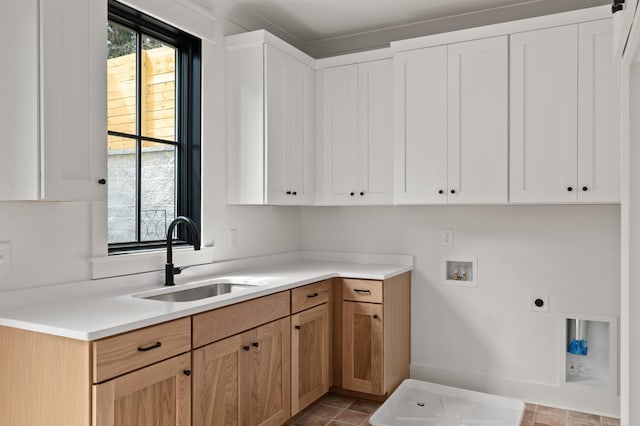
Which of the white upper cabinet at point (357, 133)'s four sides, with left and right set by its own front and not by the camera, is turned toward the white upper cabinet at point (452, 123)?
left

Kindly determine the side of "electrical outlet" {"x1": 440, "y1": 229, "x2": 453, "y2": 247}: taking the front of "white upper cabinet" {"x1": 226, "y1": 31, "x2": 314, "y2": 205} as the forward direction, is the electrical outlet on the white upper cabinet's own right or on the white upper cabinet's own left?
on the white upper cabinet's own left

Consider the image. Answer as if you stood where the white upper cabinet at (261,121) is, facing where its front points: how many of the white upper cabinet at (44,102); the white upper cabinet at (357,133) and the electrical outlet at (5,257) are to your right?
2

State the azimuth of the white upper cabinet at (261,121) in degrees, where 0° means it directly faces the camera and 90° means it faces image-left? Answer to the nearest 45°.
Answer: approximately 315°

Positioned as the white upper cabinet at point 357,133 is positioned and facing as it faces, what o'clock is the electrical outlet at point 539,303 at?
The electrical outlet is roughly at 8 o'clock from the white upper cabinet.

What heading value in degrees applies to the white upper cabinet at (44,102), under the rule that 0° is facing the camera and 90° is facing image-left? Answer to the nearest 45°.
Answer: approximately 315°

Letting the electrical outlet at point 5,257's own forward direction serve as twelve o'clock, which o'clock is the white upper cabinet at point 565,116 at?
The white upper cabinet is roughly at 11 o'clock from the electrical outlet.

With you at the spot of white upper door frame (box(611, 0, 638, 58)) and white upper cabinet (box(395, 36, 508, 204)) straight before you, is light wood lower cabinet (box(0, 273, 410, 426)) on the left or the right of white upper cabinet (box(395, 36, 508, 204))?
left

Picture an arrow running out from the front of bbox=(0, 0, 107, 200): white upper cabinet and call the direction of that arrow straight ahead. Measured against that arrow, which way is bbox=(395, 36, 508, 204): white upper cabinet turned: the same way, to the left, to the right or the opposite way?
to the right

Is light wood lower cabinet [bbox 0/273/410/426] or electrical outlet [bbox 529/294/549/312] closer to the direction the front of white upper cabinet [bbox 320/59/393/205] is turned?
the light wood lower cabinet

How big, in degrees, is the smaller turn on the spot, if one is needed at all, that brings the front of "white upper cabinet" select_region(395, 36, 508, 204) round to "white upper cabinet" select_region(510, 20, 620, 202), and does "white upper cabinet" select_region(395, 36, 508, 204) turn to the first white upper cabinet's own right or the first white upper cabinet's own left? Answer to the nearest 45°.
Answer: approximately 90° to the first white upper cabinet's own left
